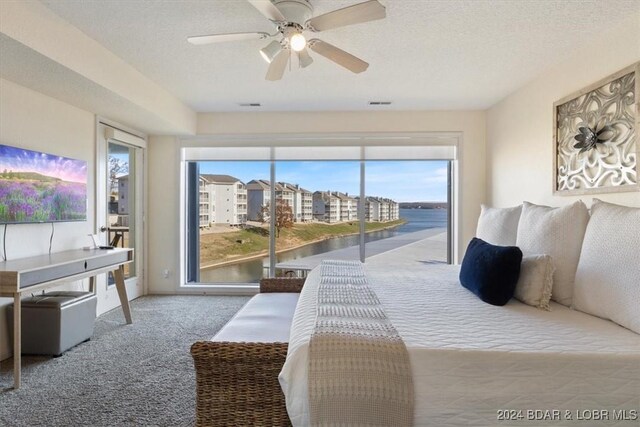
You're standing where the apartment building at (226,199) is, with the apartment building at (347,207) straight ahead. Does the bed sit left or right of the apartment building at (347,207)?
right

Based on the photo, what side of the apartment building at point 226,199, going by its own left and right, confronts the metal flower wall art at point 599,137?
front

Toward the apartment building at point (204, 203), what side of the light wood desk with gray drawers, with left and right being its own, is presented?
left

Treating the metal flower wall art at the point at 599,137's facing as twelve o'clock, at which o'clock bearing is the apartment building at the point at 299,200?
The apartment building is roughly at 2 o'clock from the metal flower wall art.

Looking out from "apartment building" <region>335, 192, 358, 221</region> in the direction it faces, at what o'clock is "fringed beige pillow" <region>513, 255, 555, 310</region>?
The fringed beige pillow is roughly at 1 o'clock from the apartment building.

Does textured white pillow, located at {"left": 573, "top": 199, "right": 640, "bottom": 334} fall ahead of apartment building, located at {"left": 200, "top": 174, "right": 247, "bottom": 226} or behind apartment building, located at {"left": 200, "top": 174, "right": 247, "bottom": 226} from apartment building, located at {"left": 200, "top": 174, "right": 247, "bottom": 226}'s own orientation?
ahead

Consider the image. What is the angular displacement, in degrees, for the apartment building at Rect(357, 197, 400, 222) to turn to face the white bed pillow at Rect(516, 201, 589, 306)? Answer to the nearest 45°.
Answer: approximately 45° to its right

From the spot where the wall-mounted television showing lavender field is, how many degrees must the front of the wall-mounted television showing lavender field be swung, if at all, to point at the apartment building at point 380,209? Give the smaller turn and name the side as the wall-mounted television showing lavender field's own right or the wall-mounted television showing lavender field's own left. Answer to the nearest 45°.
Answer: approximately 45° to the wall-mounted television showing lavender field's own left

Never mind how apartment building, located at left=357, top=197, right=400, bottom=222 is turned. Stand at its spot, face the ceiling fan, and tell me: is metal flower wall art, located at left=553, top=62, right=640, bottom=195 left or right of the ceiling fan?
left

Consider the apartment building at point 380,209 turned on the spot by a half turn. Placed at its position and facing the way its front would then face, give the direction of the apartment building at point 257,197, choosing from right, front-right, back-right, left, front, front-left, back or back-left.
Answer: front-left

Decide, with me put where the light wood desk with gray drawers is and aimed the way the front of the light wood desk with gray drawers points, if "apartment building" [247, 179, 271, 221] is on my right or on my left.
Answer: on my left
